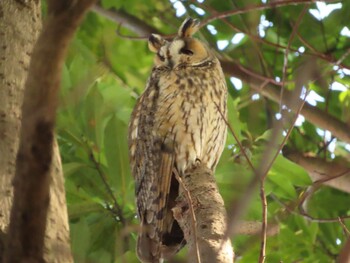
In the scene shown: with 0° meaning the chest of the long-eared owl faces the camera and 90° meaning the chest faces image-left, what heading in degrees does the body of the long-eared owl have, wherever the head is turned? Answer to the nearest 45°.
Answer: approximately 315°

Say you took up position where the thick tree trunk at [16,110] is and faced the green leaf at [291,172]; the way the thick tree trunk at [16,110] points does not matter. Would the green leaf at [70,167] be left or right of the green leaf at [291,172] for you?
left

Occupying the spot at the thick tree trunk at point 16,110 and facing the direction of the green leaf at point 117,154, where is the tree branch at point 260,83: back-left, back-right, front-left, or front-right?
front-right

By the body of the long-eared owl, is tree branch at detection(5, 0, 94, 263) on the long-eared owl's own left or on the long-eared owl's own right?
on the long-eared owl's own right
